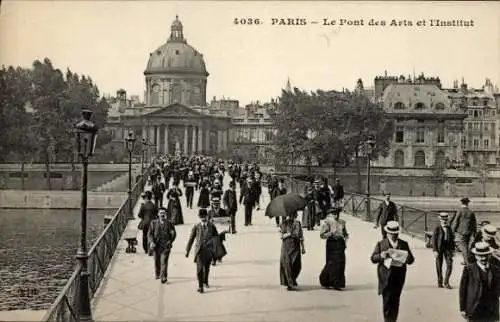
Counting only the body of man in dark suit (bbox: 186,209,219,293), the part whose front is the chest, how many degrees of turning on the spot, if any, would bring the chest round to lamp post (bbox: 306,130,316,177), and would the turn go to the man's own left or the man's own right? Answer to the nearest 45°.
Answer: approximately 180°

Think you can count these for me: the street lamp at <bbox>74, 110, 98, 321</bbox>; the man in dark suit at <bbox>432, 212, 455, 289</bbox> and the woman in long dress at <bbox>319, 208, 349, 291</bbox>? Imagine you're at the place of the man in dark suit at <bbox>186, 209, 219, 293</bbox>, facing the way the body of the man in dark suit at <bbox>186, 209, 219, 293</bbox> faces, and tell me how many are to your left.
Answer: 2

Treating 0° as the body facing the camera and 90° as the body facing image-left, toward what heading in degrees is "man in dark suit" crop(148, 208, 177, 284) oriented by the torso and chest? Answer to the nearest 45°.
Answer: approximately 0°

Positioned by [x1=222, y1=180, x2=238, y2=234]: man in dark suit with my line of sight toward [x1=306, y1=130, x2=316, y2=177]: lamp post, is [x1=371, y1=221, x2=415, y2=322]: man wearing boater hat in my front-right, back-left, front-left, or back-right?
back-right

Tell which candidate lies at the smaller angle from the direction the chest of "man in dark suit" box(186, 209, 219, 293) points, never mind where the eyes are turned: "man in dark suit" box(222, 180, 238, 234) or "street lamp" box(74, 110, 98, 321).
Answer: the street lamp

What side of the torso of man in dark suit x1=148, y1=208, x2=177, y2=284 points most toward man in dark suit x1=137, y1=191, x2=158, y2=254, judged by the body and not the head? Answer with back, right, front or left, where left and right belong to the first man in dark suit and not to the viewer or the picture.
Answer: back
